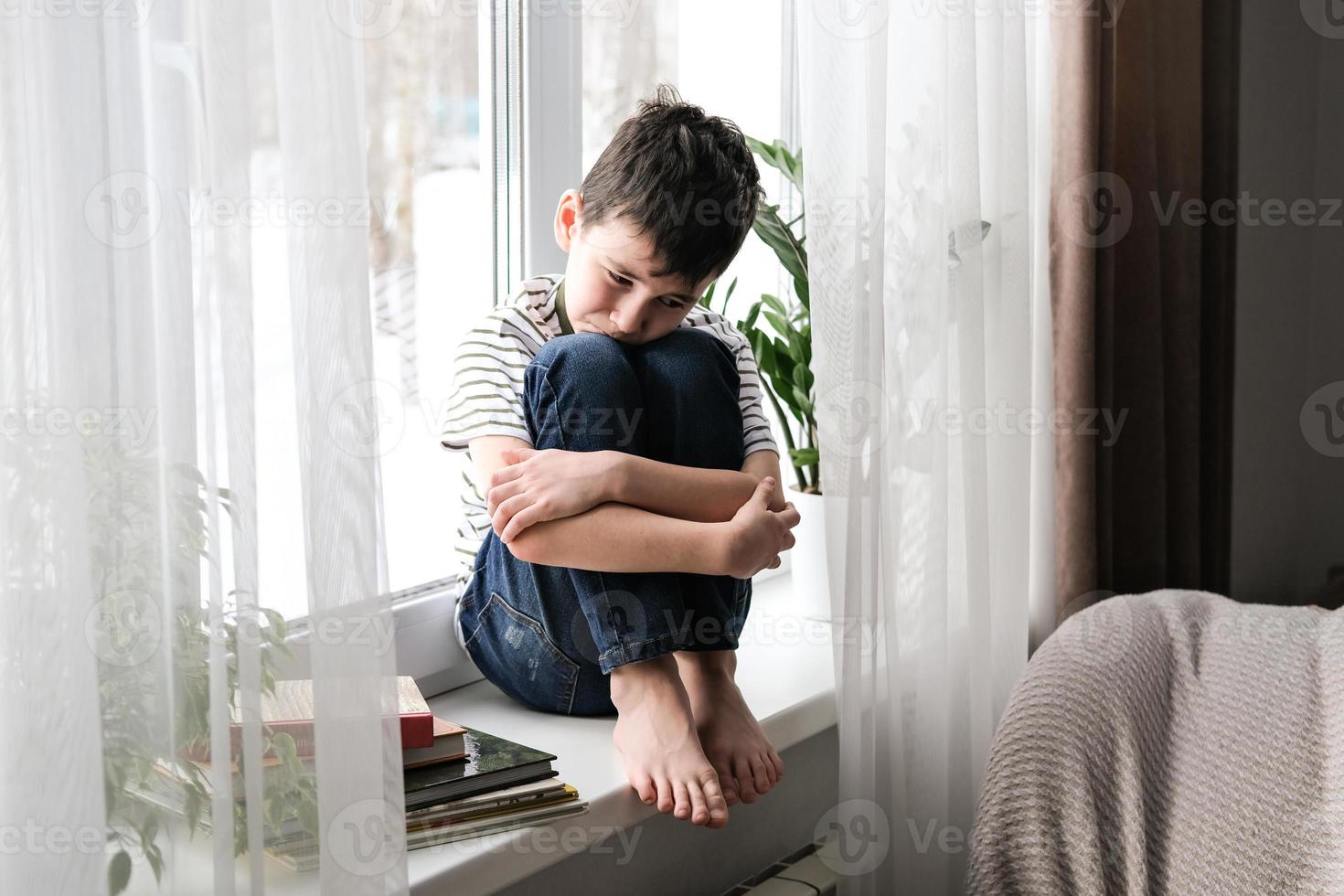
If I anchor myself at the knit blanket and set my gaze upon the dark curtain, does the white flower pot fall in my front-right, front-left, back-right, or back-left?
front-left

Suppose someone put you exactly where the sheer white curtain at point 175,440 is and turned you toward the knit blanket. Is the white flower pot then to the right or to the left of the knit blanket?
left

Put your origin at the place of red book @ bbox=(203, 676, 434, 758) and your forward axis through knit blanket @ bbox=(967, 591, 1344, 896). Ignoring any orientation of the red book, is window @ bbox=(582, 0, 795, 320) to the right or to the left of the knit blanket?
left

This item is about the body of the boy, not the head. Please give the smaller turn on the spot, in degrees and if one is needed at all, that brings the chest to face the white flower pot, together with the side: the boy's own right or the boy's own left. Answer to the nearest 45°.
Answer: approximately 90° to the boy's own left

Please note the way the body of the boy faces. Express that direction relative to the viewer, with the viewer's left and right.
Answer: facing the viewer and to the right of the viewer

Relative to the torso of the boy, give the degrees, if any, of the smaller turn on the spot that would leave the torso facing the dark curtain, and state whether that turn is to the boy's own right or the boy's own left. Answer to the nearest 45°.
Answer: approximately 90° to the boy's own left

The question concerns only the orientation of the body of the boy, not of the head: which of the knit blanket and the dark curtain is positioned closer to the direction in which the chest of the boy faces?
the knit blanket
